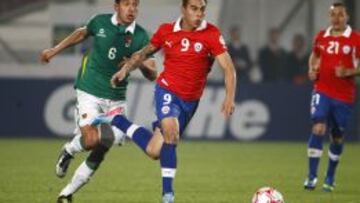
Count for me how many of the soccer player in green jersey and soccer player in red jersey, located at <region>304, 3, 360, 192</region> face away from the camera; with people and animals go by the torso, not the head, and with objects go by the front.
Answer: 0

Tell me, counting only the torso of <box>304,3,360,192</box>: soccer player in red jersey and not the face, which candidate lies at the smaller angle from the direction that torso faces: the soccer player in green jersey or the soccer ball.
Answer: the soccer ball

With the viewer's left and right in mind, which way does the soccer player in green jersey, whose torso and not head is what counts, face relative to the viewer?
facing the viewer and to the right of the viewer

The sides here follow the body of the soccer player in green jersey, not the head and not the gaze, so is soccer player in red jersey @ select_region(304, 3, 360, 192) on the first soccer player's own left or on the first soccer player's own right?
on the first soccer player's own left

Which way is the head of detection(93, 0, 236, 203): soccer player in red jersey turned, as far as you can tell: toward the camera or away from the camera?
toward the camera

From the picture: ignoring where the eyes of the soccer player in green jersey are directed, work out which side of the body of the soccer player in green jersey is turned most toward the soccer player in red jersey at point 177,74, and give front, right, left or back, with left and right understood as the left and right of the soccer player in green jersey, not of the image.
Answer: front

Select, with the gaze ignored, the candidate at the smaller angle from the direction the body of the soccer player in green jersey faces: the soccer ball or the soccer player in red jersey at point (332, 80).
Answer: the soccer ball

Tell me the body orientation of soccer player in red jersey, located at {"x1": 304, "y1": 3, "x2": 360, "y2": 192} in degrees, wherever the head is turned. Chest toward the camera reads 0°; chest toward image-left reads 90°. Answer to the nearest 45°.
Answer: approximately 0°

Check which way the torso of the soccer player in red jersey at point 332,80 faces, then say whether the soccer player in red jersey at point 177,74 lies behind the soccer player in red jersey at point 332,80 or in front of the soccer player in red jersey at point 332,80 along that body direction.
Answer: in front

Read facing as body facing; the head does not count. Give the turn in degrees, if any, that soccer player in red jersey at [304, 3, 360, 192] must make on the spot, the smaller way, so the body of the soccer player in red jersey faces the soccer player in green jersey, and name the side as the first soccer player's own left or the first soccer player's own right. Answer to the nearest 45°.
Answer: approximately 45° to the first soccer player's own right
